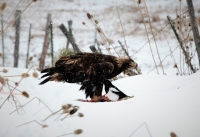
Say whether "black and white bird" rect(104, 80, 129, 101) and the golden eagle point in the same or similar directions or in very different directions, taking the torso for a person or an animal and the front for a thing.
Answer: very different directions

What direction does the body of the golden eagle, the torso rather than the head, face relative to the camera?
to the viewer's right
